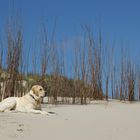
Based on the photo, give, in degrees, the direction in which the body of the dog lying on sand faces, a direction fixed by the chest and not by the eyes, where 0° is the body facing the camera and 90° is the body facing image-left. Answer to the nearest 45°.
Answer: approximately 270°
